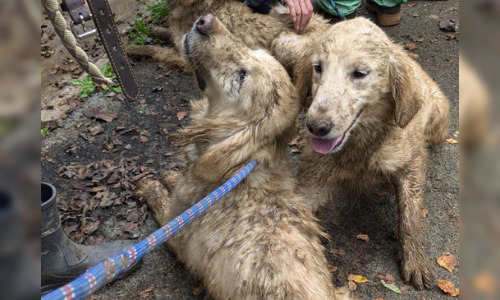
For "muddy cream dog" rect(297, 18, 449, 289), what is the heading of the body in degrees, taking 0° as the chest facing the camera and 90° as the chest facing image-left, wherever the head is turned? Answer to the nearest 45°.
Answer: approximately 45°

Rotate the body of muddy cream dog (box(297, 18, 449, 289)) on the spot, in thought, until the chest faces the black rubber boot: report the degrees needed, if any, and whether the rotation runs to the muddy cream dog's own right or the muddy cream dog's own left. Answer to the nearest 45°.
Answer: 0° — it already faces it

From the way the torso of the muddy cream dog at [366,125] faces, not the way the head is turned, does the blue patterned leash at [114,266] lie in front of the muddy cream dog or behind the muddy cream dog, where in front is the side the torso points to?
in front

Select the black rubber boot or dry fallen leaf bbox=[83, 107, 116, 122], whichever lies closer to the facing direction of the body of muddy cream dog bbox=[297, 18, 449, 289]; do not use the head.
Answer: the black rubber boot

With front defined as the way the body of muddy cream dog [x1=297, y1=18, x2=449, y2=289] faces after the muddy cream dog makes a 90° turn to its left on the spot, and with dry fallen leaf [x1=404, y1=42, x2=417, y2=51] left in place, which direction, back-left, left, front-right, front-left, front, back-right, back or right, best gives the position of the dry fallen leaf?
back-left
